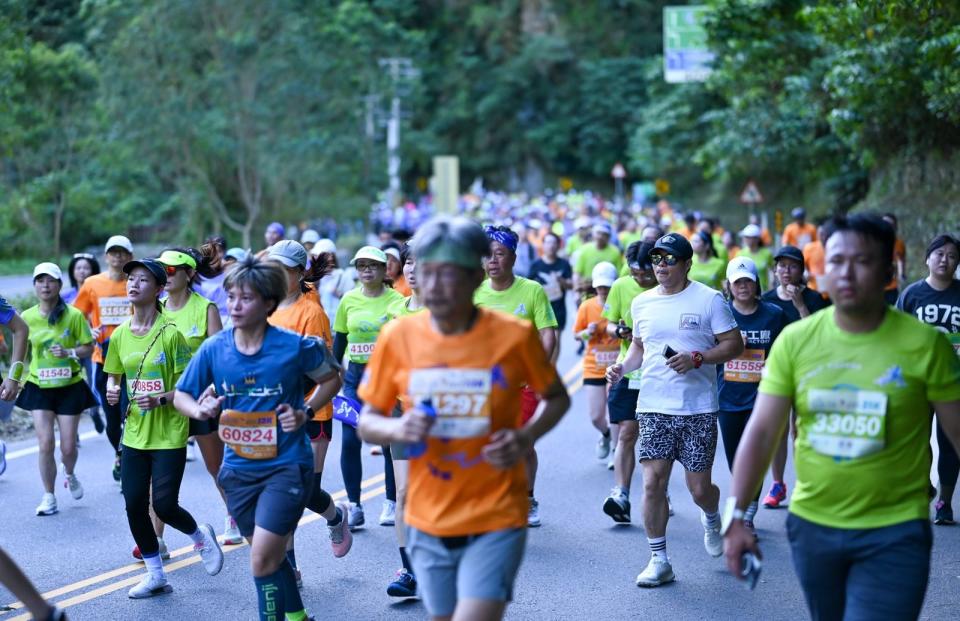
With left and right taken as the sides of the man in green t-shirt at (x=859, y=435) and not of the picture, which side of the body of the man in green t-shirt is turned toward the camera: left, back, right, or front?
front

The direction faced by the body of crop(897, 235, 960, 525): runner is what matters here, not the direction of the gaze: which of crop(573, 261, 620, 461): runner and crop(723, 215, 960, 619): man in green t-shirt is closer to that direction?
the man in green t-shirt

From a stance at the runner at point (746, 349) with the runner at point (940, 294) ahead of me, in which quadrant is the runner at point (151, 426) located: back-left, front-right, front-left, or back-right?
back-right

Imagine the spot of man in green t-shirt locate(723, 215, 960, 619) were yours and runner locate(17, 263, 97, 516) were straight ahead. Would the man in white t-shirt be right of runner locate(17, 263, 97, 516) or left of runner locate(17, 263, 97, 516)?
right

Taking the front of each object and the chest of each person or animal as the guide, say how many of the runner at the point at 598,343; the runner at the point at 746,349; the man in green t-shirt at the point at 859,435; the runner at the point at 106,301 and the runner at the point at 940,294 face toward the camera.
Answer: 5

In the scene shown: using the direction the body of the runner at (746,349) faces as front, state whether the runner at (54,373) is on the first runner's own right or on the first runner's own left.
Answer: on the first runner's own right

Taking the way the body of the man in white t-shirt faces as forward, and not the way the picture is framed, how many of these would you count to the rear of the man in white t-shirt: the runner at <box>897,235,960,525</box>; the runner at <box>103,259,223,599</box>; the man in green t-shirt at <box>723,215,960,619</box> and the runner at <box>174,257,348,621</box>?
1

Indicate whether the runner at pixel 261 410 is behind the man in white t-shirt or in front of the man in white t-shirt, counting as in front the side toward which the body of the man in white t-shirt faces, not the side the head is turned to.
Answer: in front

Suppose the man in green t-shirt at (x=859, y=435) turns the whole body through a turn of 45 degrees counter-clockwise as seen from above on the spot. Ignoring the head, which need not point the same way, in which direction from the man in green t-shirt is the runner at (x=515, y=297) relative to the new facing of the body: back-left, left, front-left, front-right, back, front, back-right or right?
back

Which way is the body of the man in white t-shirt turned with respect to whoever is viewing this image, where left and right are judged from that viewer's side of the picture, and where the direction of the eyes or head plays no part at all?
facing the viewer and to the left of the viewer

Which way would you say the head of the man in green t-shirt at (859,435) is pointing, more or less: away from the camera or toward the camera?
toward the camera

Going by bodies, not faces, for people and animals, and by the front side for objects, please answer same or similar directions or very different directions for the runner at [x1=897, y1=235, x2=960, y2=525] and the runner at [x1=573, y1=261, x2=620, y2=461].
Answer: same or similar directions

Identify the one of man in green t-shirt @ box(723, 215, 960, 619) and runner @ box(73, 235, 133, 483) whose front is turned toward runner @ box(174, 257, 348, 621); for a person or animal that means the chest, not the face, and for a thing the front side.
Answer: runner @ box(73, 235, 133, 483)

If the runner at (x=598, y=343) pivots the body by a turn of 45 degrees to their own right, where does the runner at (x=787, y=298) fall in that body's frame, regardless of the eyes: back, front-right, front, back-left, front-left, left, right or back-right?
left

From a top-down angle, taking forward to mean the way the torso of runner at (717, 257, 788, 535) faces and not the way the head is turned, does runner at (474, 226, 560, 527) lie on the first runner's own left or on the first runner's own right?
on the first runner's own right

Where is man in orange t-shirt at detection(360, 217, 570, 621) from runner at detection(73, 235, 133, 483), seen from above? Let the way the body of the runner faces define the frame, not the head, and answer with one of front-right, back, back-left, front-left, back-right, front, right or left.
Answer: front

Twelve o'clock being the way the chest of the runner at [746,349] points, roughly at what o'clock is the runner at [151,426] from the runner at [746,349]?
the runner at [151,426] is roughly at 2 o'clock from the runner at [746,349].

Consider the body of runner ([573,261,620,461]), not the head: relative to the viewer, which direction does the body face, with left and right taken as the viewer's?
facing the viewer

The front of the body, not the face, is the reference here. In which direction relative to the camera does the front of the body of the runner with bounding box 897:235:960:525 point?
toward the camera

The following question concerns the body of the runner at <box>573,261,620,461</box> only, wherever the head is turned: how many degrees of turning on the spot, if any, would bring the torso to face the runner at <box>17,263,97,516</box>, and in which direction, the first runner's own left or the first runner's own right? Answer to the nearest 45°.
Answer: approximately 90° to the first runner's own right

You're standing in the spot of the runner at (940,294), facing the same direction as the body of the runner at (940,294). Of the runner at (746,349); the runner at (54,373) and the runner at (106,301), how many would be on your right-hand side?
3
